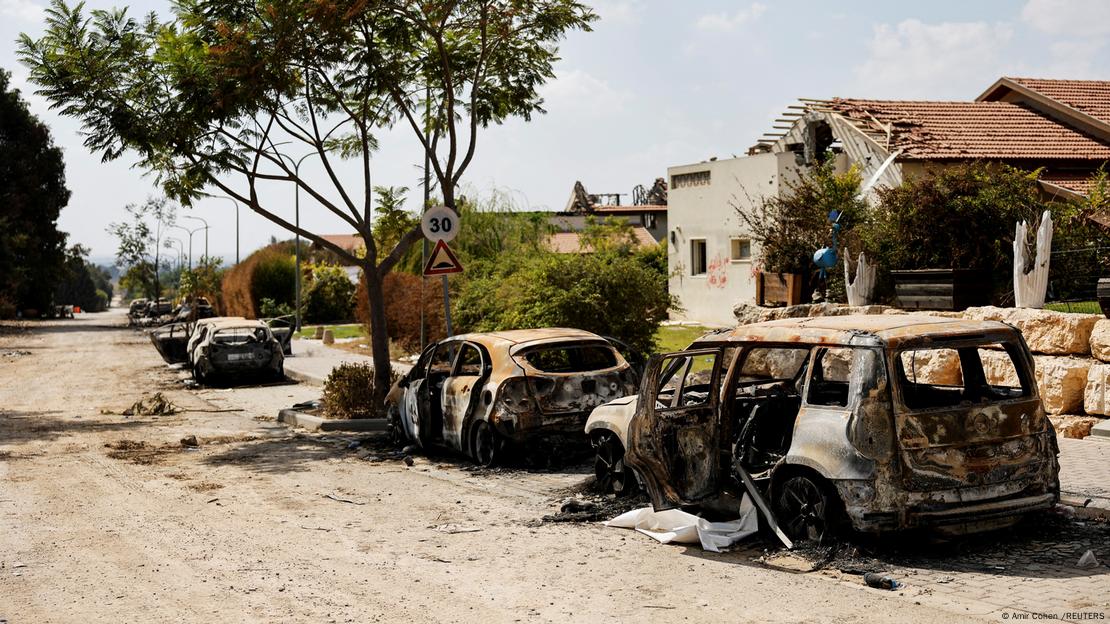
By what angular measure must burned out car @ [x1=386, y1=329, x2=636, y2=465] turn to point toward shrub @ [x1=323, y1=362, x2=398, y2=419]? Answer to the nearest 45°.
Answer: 0° — it already faces it

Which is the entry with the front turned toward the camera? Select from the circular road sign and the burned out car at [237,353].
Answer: the circular road sign

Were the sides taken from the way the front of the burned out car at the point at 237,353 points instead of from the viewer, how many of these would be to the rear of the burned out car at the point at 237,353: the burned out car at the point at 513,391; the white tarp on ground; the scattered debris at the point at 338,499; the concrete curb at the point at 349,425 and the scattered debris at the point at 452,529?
5

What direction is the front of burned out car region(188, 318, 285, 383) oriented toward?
away from the camera

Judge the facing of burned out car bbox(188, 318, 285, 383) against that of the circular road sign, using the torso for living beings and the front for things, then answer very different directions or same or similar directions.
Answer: very different directions

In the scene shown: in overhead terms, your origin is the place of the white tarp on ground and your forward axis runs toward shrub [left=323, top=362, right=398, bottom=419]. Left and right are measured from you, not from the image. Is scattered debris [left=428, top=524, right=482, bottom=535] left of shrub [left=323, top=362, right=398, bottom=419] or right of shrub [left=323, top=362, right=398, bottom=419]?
left

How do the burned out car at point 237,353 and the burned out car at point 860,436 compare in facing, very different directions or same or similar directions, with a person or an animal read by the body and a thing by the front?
same or similar directions

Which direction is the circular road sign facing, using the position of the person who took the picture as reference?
facing the viewer

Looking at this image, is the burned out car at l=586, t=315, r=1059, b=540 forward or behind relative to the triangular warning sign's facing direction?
forward

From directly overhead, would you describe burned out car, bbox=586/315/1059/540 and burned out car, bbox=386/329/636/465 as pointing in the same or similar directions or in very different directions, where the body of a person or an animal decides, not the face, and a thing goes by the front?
same or similar directions

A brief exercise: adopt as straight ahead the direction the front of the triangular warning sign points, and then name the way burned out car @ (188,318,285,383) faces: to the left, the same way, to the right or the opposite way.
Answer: the opposite way

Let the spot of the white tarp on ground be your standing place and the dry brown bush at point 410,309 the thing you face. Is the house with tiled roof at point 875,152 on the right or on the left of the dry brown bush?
right

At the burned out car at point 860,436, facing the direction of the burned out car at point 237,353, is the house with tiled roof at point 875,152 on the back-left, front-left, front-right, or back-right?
front-right

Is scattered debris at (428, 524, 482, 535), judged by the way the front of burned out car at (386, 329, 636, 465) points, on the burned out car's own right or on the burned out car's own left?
on the burned out car's own left

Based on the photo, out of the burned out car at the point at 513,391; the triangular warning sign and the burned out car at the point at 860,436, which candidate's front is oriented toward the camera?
the triangular warning sign

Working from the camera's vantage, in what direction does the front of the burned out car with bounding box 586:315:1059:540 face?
facing away from the viewer and to the left of the viewer

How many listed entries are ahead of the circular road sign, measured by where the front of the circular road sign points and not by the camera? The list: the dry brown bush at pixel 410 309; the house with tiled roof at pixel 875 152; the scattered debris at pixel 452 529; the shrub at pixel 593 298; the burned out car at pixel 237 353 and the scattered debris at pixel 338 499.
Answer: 2

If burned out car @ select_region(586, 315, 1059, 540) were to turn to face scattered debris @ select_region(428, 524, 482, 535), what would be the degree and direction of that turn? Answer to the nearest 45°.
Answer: approximately 45° to its left

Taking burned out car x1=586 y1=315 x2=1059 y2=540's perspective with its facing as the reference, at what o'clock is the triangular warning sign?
The triangular warning sign is roughly at 12 o'clock from the burned out car.
